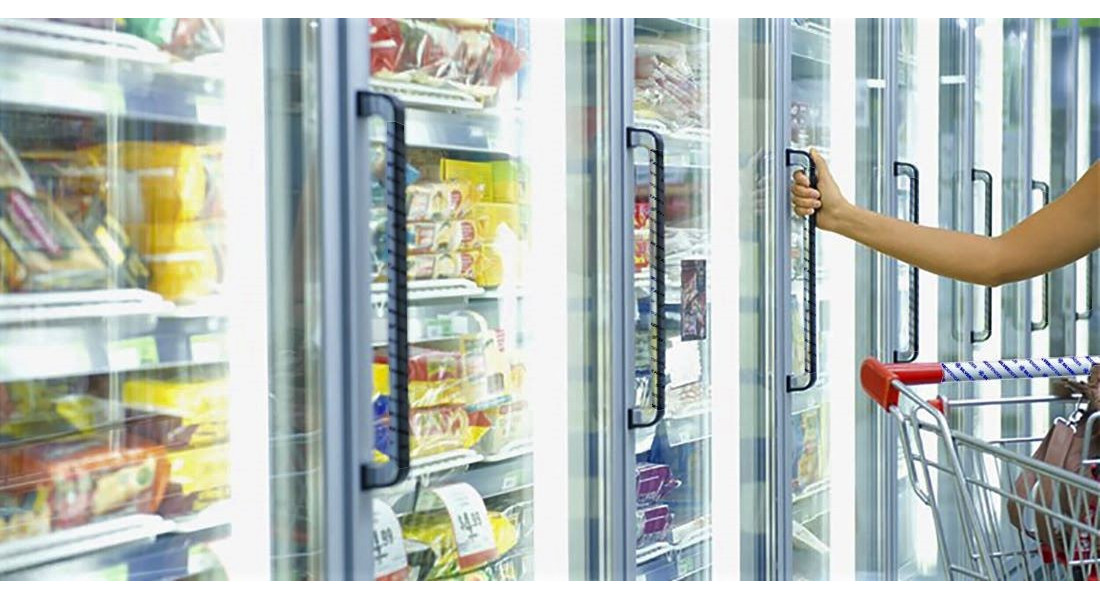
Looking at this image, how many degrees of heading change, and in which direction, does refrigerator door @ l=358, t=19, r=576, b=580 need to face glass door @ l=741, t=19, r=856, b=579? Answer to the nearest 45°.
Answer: approximately 90° to its left

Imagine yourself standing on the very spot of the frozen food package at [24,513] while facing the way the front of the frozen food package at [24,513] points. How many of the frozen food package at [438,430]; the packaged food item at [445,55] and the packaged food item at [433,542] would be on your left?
3

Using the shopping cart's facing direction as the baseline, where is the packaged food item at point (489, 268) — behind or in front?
behind

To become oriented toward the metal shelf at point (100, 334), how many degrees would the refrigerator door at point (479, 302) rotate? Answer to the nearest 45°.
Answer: approximately 90° to its right

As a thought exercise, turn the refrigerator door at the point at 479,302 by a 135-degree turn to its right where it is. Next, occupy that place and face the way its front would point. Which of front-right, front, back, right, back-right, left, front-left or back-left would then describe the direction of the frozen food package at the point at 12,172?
front-left

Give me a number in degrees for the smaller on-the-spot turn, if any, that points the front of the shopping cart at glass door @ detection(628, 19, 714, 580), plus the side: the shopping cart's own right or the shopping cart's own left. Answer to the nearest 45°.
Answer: approximately 180°
